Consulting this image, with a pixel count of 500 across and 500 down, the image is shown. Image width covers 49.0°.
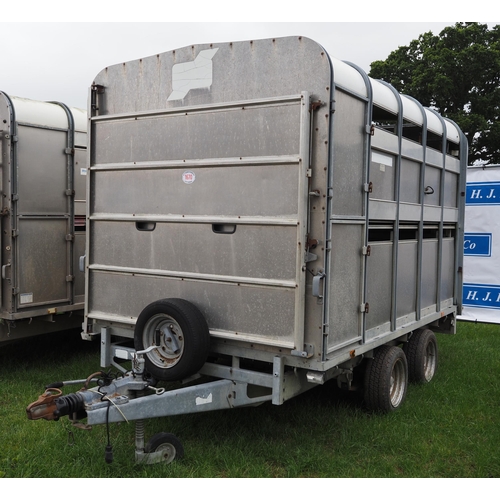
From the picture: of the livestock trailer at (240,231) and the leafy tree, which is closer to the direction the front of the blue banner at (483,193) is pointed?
the livestock trailer

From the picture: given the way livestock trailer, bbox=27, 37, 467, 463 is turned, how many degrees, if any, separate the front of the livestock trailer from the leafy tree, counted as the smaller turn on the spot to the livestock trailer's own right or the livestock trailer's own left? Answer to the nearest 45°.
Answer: approximately 180°

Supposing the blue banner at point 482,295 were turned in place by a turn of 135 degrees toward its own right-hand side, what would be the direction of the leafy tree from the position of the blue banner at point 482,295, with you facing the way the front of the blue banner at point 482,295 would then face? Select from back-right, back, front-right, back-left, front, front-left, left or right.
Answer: front-right

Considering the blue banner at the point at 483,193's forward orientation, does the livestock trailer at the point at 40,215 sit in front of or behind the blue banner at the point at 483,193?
in front

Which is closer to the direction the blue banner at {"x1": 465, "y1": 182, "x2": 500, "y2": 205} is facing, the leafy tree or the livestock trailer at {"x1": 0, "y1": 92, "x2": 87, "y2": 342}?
the livestock trailer

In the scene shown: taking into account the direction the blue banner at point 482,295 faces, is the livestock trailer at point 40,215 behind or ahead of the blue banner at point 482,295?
ahead

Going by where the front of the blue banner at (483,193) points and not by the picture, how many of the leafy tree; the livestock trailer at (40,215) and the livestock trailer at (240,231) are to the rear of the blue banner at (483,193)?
1

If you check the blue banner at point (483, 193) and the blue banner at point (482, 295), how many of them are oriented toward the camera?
2

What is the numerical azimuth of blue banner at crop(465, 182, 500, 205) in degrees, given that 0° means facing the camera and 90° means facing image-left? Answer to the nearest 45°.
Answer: approximately 0°

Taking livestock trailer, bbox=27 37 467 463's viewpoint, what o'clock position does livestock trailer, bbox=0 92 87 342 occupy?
livestock trailer, bbox=0 92 87 342 is roughly at 3 o'clock from livestock trailer, bbox=27 37 467 463.
